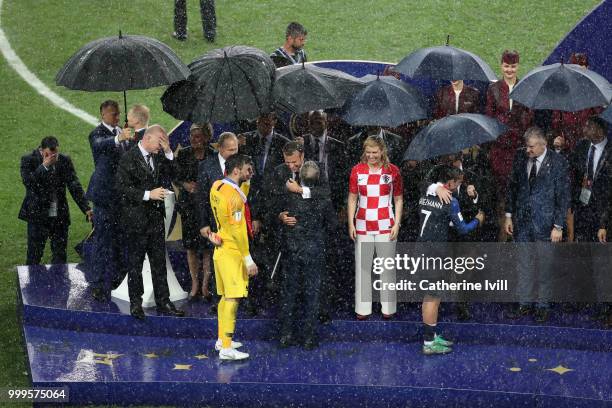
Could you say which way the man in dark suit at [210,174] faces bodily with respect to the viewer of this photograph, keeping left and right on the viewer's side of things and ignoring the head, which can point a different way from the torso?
facing the viewer and to the right of the viewer

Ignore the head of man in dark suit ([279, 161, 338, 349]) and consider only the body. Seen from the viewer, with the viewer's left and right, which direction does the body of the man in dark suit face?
facing away from the viewer

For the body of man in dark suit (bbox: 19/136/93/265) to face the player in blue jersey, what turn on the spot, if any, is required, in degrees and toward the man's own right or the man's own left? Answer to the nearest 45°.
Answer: approximately 45° to the man's own left

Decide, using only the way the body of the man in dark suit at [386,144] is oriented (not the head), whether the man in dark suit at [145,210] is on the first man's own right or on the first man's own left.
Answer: on the first man's own right

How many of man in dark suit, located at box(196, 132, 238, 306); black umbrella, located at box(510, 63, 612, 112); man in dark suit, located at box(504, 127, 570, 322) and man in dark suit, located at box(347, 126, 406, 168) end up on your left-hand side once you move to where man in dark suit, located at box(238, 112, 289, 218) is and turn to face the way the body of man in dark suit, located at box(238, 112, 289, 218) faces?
3

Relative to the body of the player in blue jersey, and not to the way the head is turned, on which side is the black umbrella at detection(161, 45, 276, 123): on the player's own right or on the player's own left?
on the player's own left

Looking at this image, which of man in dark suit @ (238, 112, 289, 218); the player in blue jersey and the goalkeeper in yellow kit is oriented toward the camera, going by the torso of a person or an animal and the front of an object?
the man in dark suit

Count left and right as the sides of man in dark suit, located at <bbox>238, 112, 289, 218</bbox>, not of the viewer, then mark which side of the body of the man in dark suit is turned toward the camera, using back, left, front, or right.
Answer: front

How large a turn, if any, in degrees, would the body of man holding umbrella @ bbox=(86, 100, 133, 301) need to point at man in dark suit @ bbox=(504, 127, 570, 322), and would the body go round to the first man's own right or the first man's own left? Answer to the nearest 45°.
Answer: approximately 45° to the first man's own left

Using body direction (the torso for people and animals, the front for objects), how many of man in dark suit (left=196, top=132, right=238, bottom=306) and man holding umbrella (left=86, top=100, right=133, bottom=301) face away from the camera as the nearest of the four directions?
0

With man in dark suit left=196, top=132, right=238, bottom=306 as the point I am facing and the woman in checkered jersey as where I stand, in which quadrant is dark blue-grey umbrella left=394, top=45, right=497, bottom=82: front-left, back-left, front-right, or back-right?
back-right

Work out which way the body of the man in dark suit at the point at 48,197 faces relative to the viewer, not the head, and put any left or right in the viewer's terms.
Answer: facing the viewer

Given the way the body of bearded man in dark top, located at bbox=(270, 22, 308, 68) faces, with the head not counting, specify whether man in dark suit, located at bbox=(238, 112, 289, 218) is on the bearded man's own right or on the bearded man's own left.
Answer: on the bearded man's own right

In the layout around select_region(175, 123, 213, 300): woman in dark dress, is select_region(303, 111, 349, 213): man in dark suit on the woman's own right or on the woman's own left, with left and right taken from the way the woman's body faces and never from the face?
on the woman's own left
